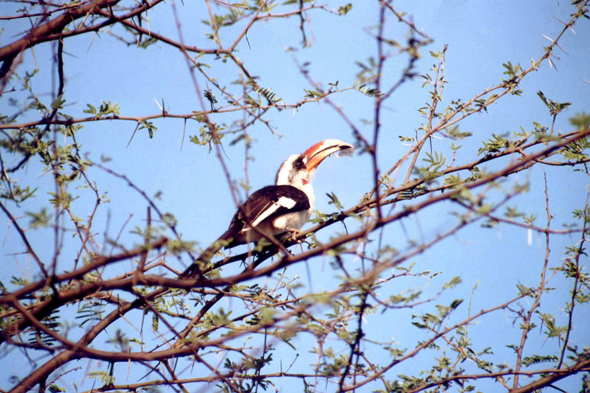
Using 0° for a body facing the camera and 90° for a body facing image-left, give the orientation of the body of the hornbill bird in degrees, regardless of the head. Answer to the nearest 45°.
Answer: approximately 270°
